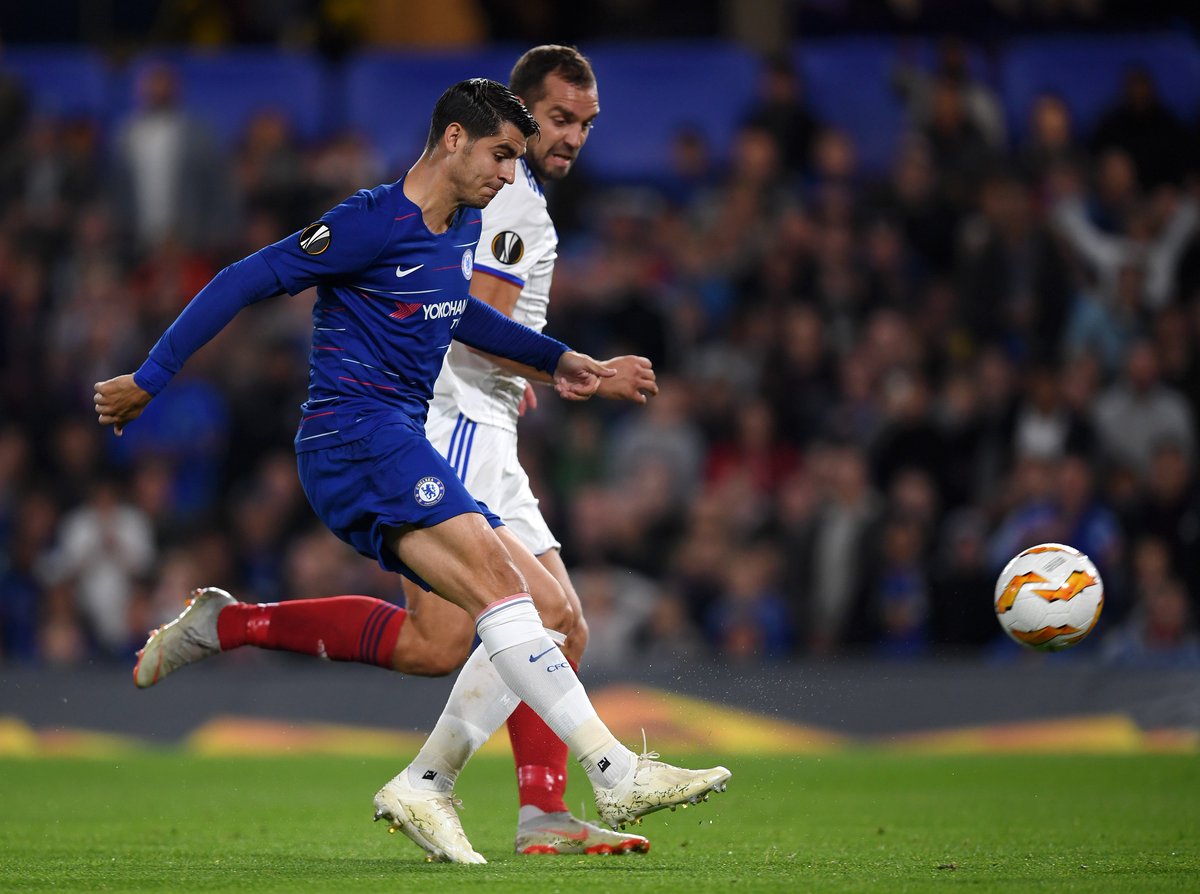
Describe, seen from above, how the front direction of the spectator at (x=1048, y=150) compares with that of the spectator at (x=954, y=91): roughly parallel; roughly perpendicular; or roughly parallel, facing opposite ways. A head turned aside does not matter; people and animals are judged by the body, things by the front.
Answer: roughly parallel

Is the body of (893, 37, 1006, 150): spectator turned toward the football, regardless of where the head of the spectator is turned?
yes

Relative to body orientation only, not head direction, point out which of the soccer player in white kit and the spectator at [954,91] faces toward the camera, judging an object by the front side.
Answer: the spectator

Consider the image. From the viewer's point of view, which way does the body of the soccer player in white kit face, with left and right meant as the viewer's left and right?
facing to the right of the viewer

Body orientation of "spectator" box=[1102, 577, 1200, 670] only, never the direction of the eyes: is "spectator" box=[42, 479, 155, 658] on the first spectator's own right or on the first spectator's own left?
on the first spectator's own right

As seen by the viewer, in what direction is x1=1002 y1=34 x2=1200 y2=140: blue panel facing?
toward the camera

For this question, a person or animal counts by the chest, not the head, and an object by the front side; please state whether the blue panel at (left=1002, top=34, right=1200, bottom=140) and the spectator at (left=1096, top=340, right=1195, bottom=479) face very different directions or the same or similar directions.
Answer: same or similar directions

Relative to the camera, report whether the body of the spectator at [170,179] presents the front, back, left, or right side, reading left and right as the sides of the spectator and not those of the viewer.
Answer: front

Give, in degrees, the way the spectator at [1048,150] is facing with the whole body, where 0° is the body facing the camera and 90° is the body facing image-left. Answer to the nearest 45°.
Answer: approximately 0°

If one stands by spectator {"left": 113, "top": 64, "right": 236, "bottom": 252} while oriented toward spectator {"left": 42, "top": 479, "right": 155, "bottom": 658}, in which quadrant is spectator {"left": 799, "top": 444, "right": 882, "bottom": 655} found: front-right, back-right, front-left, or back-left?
front-left

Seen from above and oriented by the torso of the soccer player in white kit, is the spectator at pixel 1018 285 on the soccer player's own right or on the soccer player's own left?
on the soccer player's own left

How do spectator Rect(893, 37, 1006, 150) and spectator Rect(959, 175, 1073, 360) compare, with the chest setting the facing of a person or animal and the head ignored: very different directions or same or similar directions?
same or similar directions

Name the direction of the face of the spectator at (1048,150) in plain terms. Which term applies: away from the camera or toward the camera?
toward the camera

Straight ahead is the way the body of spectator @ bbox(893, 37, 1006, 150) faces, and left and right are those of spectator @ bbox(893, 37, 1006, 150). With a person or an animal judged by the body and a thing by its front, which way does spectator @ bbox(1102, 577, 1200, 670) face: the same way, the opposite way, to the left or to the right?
the same way

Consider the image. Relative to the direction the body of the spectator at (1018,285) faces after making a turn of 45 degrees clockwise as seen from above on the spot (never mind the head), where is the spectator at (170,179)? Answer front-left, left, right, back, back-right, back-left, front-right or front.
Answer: front-right

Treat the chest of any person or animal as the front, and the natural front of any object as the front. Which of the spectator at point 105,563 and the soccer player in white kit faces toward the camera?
the spectator

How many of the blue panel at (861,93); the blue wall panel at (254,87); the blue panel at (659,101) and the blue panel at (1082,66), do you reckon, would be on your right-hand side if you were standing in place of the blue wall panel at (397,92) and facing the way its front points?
1
